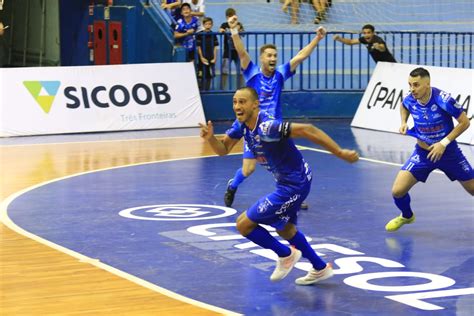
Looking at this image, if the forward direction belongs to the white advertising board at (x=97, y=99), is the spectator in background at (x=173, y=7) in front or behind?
behind

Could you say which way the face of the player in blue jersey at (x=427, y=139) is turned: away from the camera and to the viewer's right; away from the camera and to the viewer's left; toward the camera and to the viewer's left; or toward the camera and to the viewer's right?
toward the camera and to the viewer's left

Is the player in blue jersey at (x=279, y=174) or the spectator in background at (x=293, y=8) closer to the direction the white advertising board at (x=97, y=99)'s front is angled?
the player in blue jersey

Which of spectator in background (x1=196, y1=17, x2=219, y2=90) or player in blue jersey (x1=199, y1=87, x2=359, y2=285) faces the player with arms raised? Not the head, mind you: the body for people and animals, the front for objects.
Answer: the spectator in background

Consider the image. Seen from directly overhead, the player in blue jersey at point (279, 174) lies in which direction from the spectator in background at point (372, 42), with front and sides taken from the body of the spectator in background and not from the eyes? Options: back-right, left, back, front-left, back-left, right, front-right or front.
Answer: front-left

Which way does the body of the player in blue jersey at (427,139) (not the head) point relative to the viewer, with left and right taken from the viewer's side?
facing the viewer and to the left of the viewer

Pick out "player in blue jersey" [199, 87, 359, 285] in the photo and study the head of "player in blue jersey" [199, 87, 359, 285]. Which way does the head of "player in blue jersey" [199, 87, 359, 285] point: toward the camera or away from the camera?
toward the camera

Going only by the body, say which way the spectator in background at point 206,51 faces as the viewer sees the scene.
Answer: toward the camera

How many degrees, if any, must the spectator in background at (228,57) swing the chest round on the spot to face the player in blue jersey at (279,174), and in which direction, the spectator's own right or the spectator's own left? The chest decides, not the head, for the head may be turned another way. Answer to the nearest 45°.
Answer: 0° — they already face them

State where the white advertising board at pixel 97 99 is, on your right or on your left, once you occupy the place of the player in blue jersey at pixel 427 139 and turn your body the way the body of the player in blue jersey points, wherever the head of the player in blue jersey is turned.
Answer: on your right

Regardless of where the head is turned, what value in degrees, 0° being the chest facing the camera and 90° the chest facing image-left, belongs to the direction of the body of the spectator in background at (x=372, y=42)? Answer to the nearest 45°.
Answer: approximately 45°

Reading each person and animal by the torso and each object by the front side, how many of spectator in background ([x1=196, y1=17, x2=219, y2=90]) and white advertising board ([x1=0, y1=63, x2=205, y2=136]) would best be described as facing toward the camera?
2

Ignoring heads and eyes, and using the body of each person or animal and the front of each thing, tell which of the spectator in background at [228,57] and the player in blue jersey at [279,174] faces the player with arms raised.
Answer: the spectator in background

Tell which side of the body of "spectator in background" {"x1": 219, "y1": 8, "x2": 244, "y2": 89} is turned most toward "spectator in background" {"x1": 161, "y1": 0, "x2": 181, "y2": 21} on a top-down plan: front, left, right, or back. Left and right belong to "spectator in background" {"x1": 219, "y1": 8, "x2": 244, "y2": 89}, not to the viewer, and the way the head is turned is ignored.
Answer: right

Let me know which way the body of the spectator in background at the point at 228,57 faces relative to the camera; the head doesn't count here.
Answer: toward the camera

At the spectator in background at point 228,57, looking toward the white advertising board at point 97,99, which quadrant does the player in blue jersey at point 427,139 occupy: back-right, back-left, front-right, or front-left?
front-left
